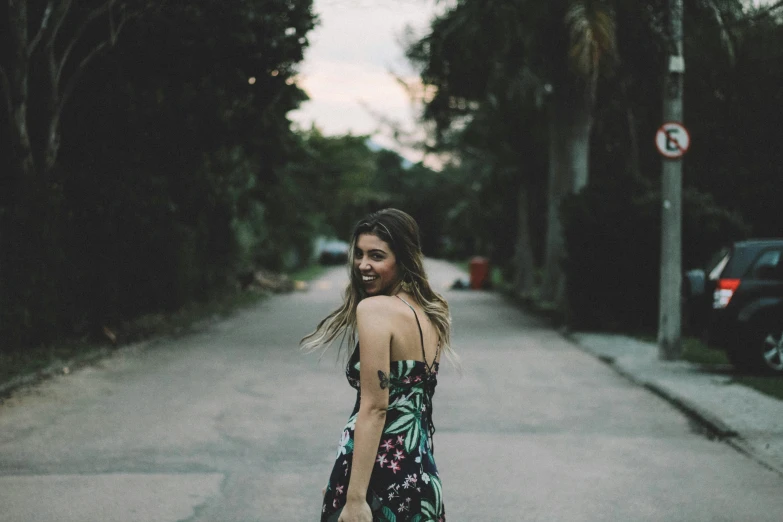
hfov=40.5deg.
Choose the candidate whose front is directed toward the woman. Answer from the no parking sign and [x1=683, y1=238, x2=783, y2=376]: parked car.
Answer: the no parking sign

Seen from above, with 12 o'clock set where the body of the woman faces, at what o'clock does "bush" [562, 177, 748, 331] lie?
The bush is roughly at 2 o'clock from the woman.

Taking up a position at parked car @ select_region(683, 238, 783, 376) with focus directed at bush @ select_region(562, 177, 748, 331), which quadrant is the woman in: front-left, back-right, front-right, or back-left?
back-left

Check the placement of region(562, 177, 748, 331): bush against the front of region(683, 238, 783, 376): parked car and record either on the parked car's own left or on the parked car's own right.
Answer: on the parked car's own left

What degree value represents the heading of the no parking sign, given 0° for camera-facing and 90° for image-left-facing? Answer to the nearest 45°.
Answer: approximately 0°

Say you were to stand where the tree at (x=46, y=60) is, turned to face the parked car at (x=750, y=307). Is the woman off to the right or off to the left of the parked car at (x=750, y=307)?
right

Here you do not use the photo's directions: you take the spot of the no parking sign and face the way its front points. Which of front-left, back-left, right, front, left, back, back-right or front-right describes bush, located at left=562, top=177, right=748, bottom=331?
back
